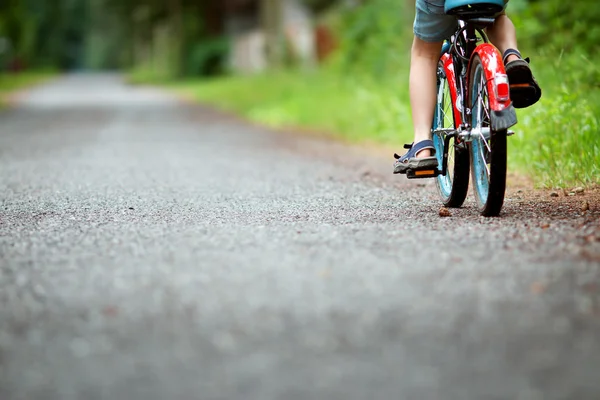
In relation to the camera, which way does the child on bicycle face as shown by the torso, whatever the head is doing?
away from the camera

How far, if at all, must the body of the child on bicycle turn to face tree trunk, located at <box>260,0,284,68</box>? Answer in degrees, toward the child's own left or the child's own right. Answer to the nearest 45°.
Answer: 0° — they already face it

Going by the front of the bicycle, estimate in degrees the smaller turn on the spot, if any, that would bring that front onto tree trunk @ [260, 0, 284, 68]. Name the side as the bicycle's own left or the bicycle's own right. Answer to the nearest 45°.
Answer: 0° — it already faces it

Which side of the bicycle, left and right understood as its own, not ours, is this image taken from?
back
